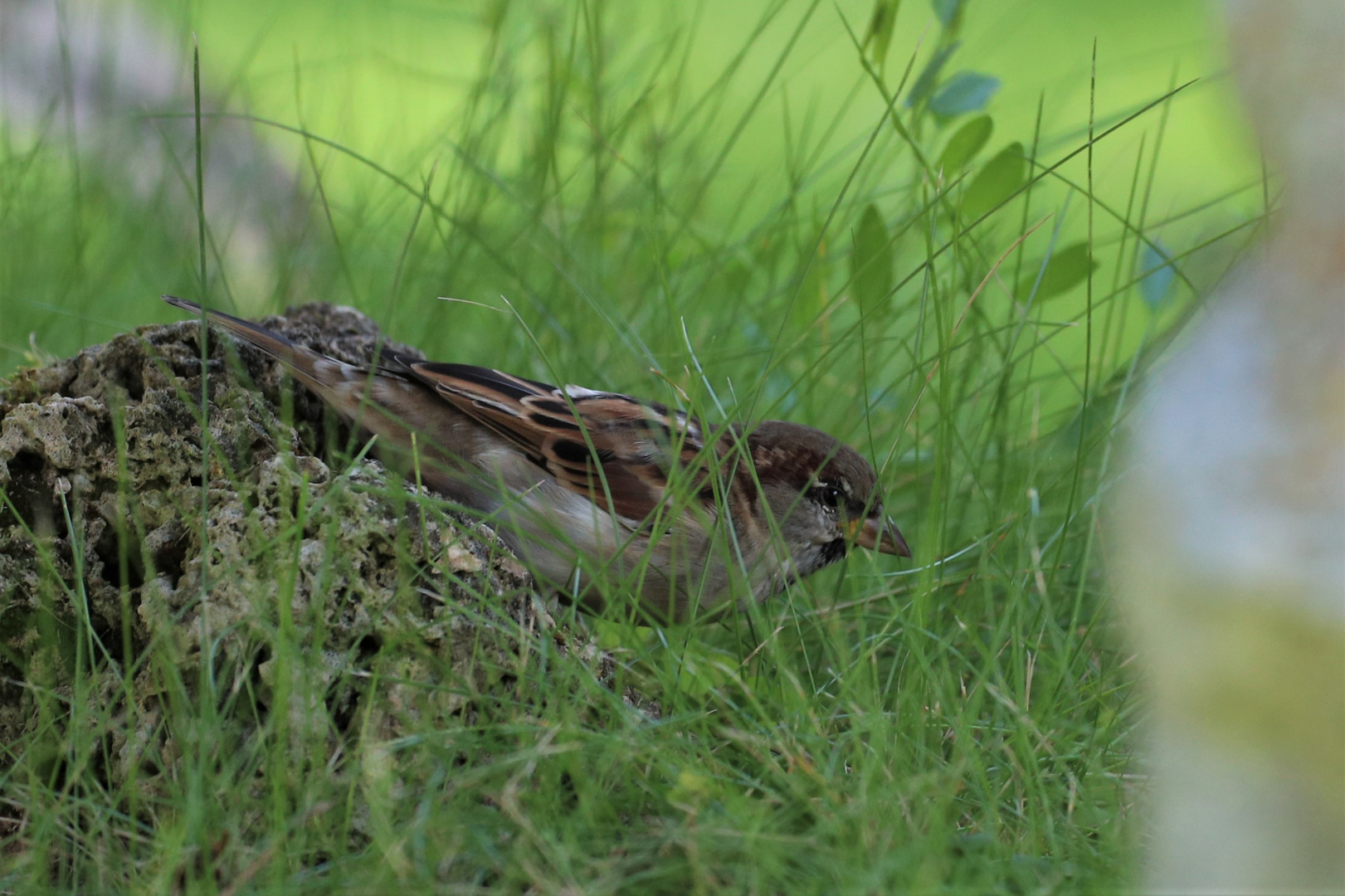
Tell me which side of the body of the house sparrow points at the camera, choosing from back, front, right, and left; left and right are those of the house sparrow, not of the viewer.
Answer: right

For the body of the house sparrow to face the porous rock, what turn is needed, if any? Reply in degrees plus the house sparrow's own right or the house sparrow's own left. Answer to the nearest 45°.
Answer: approximately 135° to the house sparrow's own right
